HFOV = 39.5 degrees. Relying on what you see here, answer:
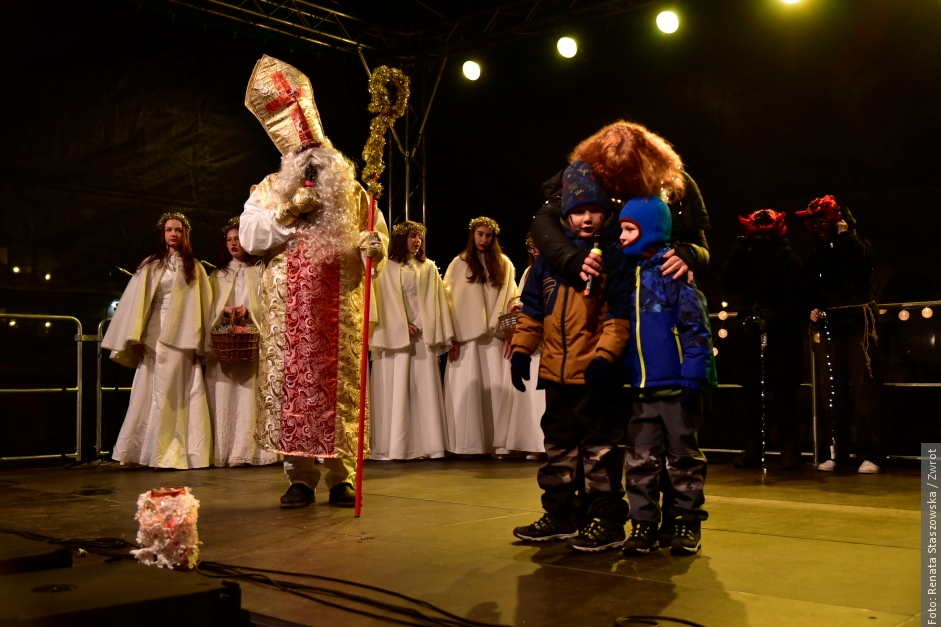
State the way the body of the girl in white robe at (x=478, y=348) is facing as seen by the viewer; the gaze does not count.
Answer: toward the camera

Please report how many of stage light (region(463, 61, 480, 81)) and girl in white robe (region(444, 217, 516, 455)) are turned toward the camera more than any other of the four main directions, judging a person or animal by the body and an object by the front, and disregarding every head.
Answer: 2

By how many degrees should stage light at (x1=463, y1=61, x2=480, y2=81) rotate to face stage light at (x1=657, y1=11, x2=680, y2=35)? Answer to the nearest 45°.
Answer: approximately 45° to its left

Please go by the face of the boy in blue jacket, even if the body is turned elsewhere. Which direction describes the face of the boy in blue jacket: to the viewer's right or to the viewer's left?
to the viewer's left

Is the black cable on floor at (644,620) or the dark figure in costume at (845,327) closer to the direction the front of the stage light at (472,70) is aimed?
the black cable on floor

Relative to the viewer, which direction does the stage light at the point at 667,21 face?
toward the camera

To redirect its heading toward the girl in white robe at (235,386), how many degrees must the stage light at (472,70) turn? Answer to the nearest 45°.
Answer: approximately 45° to its right

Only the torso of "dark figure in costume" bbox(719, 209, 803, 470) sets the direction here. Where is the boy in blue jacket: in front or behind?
in front

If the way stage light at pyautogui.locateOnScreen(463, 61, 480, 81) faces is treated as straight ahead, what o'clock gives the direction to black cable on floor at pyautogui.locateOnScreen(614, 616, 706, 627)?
The black cable on floor is roughly at 12 o'clock from the stage light.

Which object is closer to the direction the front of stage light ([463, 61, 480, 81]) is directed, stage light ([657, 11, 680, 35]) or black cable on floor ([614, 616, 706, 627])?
the black cable on floor

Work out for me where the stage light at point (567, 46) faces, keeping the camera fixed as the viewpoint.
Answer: facing the viewer

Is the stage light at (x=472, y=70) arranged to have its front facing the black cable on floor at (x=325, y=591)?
yes

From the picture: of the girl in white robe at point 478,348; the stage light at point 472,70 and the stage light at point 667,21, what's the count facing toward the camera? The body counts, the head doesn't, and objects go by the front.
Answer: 3
